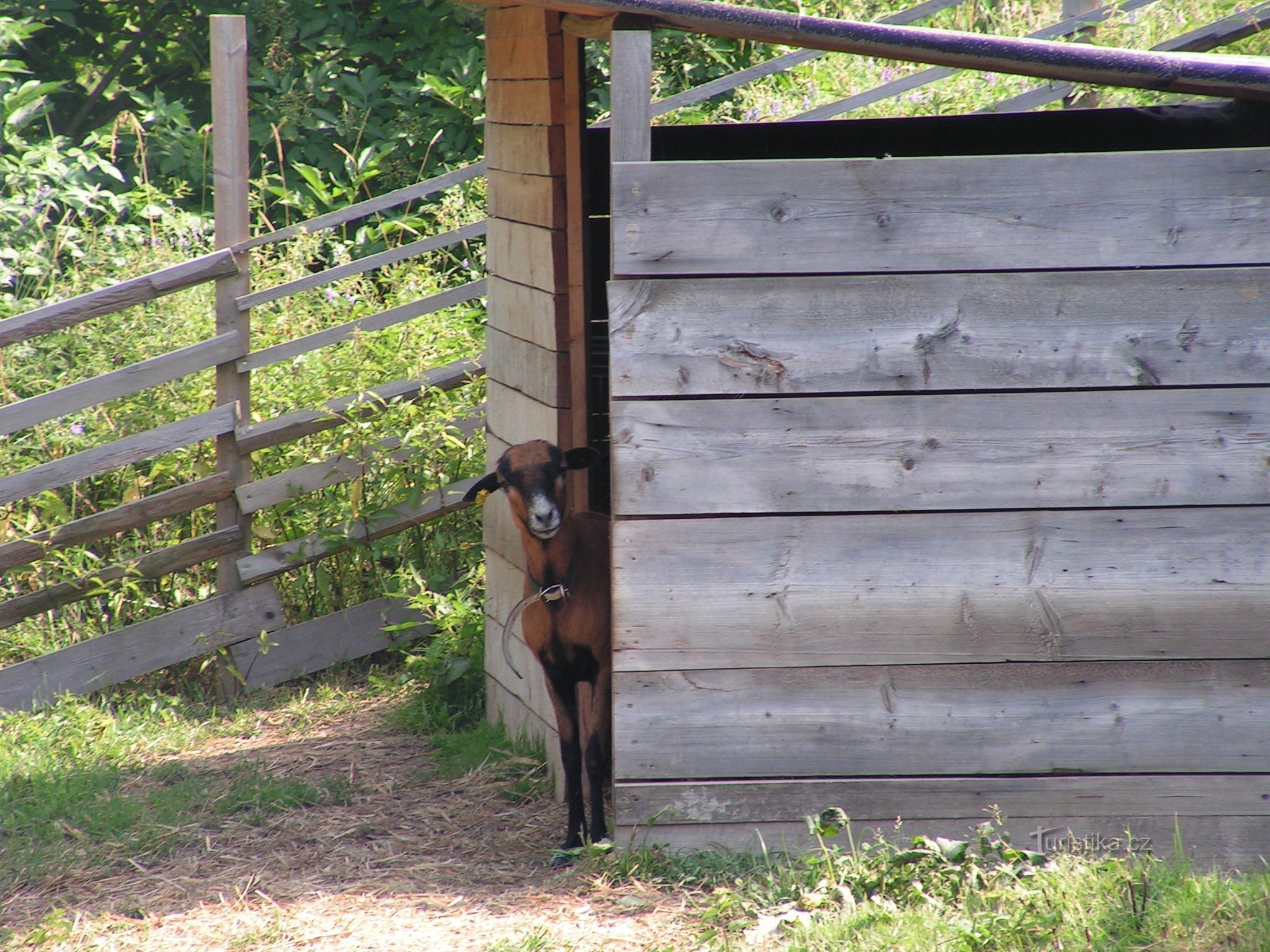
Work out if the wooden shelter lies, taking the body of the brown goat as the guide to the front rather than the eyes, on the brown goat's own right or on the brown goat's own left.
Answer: on the brown goat's own left

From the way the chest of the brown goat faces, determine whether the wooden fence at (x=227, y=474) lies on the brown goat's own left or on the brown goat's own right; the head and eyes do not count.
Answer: on the brown goat's own right

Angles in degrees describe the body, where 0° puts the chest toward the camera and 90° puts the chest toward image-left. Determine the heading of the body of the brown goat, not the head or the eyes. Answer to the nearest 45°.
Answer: approximately 45°
